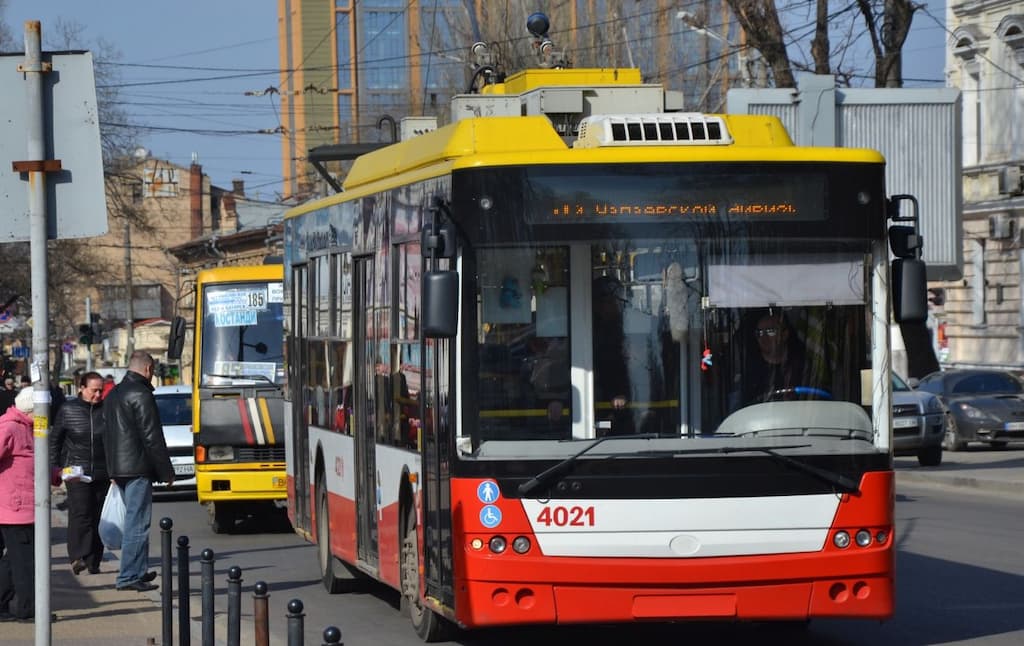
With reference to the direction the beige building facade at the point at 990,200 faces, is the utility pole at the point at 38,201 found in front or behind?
in front

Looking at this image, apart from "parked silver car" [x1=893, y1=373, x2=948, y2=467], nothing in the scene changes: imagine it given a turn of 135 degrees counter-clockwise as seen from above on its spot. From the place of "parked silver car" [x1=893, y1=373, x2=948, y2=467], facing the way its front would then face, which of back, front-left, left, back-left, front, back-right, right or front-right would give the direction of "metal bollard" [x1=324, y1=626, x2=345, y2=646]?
back

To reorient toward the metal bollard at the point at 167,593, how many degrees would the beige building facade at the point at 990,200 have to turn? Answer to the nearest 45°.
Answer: approximately 45° to its left

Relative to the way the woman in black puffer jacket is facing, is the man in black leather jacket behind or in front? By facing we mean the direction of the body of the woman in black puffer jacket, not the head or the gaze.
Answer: in front

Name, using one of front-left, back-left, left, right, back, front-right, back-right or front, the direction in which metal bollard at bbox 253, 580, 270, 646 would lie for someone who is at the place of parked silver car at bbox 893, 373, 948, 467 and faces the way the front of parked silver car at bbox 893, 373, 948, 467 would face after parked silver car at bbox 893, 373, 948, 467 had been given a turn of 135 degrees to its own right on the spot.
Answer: left

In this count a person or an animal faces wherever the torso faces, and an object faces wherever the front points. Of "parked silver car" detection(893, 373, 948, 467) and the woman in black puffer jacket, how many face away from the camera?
0

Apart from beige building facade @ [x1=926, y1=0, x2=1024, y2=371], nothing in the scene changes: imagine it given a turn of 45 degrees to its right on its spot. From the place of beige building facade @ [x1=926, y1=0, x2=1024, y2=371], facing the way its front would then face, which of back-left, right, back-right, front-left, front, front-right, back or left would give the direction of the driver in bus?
left

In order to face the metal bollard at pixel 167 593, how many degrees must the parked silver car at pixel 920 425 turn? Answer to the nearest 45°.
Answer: approximately 45° to its right

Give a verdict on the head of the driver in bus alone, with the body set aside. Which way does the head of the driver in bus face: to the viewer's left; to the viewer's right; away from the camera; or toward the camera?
toward the camera

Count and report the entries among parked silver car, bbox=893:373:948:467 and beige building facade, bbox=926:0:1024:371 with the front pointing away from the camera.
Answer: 0

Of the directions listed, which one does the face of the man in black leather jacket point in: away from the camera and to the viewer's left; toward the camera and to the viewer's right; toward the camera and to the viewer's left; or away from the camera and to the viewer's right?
away from the camera and to the viewer's right

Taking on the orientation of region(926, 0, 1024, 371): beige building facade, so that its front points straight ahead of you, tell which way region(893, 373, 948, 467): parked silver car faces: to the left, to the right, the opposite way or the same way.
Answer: to the left

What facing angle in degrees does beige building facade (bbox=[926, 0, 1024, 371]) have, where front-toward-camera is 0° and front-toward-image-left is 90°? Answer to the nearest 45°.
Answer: approximately 45°

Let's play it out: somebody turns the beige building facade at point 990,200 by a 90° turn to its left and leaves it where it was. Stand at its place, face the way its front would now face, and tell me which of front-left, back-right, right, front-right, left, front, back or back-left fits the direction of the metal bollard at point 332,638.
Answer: front-right

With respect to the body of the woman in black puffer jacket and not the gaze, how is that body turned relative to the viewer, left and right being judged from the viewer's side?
facing the viewer and to the right of the viewer

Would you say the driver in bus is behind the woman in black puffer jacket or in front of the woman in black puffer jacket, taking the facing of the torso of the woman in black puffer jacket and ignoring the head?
in front

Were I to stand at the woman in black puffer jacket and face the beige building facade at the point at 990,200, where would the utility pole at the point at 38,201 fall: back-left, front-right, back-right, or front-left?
back-right
